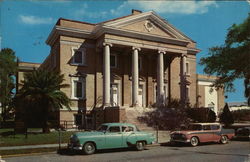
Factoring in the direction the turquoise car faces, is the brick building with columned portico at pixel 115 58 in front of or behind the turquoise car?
behind

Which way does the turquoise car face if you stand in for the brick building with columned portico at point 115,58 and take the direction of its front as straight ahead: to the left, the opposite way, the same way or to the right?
to the right

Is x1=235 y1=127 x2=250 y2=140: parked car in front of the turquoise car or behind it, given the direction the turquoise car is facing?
behind

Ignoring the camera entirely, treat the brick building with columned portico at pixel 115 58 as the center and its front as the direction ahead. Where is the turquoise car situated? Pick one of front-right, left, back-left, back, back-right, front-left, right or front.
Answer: front-right
